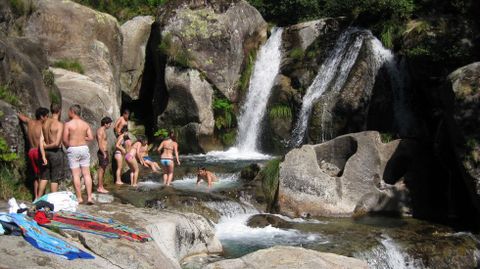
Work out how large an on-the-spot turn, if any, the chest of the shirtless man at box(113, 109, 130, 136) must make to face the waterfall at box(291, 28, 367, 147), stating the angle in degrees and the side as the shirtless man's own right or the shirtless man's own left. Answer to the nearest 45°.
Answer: approximately 45° to the shirtless man's own left

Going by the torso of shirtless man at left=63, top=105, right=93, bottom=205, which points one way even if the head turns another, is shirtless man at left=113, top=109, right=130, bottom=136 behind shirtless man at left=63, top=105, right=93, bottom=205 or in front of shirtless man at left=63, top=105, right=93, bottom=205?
in front

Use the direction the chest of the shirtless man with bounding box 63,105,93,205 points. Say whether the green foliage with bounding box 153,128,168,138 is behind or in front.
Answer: in front

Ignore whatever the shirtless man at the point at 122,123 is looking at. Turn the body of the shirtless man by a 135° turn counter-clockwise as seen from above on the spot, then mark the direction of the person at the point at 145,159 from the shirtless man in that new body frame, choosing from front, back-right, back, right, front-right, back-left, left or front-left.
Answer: right

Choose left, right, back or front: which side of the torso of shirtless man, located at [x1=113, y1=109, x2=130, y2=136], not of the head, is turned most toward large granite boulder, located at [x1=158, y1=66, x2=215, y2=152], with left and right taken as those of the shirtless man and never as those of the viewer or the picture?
left

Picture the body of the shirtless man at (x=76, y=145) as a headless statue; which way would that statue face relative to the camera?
away from the camera

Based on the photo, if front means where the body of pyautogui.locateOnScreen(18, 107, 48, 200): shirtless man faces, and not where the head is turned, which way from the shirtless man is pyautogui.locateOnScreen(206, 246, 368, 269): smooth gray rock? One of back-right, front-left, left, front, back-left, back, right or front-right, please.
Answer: right

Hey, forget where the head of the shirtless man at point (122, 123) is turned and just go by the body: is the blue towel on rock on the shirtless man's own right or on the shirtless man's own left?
on the shirtless man's own right

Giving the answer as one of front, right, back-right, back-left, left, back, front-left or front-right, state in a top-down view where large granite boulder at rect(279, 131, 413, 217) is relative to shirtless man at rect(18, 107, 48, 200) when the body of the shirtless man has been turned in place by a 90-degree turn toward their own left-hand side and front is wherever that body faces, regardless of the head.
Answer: back-right

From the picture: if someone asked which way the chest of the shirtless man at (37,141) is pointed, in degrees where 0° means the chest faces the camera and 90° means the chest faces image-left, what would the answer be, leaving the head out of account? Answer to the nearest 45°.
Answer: approximately 225°

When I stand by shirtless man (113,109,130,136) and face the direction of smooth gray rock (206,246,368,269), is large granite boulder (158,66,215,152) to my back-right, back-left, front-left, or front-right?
back-left

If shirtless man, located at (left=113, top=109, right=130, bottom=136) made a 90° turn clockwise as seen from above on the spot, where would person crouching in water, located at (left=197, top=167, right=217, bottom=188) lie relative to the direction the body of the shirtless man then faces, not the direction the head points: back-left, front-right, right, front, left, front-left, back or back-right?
left

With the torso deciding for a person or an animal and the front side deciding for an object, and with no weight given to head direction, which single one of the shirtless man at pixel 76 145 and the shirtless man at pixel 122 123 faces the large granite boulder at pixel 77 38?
the shirtless man at pixel 76 145
